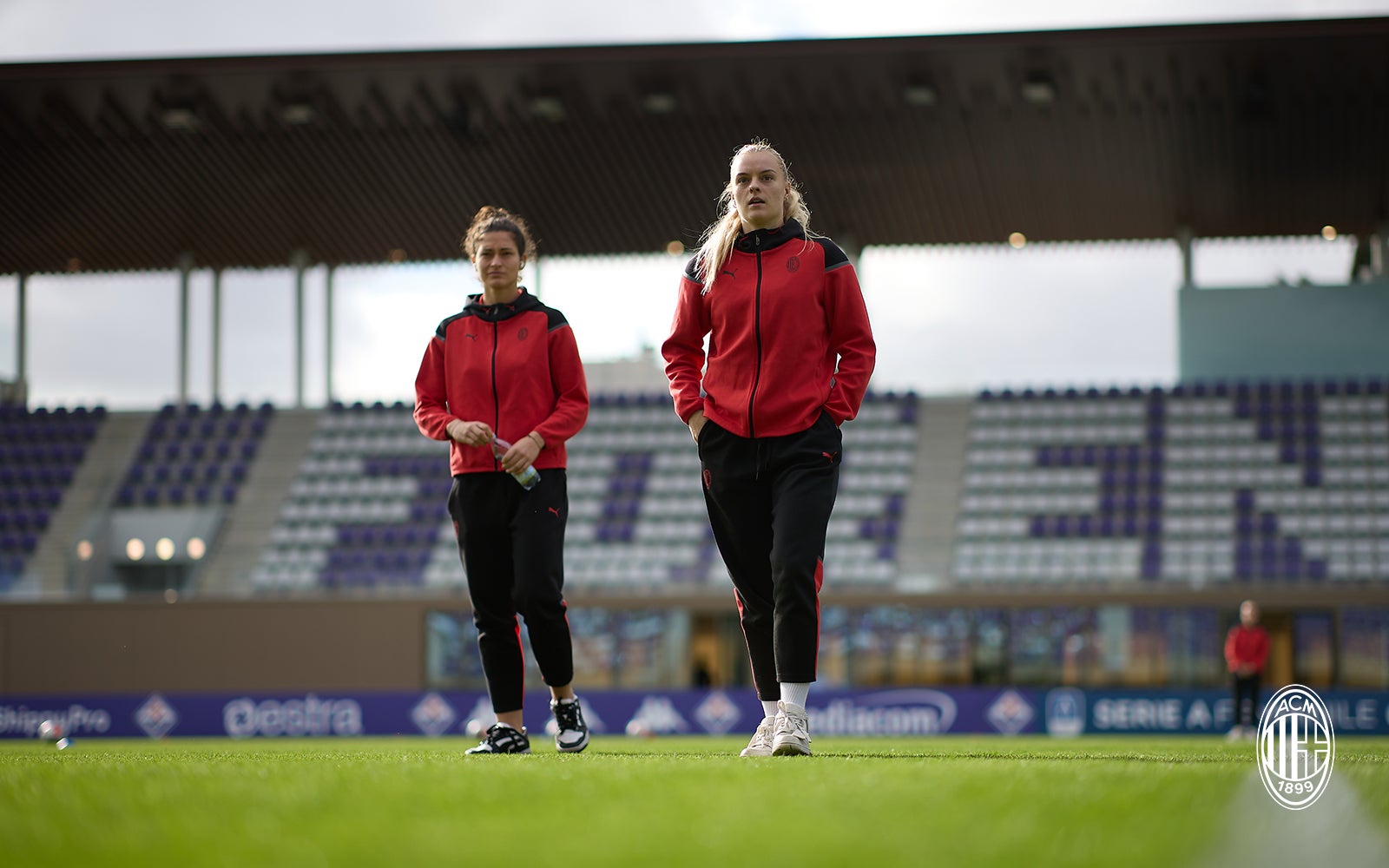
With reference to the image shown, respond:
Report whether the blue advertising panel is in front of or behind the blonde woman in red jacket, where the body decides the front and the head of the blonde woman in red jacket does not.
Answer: behind

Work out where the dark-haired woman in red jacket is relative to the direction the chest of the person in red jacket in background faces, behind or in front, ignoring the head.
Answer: in front

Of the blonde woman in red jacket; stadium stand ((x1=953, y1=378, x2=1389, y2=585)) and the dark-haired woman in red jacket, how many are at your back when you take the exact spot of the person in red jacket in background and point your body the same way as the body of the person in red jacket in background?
1

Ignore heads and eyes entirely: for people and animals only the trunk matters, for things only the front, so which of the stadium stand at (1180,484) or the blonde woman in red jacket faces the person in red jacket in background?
the stadium stand

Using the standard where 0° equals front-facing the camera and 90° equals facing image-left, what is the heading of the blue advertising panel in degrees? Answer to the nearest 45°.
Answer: approximately 0°

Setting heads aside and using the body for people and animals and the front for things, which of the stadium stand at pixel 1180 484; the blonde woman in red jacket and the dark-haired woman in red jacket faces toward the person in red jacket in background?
the stadium stand

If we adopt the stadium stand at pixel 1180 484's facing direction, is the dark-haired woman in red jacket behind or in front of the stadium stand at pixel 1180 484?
in front

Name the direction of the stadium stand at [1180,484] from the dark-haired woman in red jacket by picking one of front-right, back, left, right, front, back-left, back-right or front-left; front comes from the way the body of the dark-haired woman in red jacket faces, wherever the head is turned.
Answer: back-left

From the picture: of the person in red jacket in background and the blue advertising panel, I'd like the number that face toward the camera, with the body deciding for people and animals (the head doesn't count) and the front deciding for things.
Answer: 2
